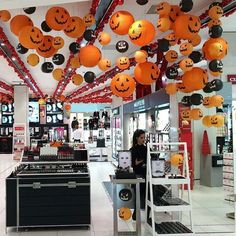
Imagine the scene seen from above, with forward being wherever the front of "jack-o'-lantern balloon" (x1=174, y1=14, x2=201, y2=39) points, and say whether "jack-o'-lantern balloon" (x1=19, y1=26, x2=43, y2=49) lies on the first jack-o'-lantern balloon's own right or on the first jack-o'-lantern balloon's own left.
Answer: on the first jack-o'-lantern balloon's own right

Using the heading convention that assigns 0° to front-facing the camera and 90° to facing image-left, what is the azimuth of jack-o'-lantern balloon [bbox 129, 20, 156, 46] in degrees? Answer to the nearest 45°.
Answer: approximately 45°

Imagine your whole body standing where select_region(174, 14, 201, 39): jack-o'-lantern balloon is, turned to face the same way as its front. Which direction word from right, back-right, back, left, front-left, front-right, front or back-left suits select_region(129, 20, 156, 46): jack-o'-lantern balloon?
back-right
